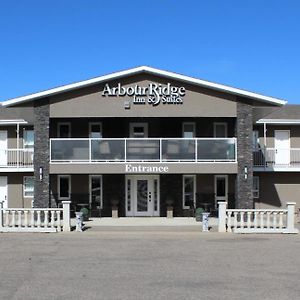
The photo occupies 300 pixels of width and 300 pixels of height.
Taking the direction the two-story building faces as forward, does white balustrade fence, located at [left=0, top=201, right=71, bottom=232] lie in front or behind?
in front

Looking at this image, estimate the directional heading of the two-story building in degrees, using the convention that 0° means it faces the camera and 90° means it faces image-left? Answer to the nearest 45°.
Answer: approximately 0°

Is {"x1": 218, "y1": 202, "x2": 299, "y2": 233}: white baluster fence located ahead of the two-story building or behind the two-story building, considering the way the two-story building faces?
ahead
